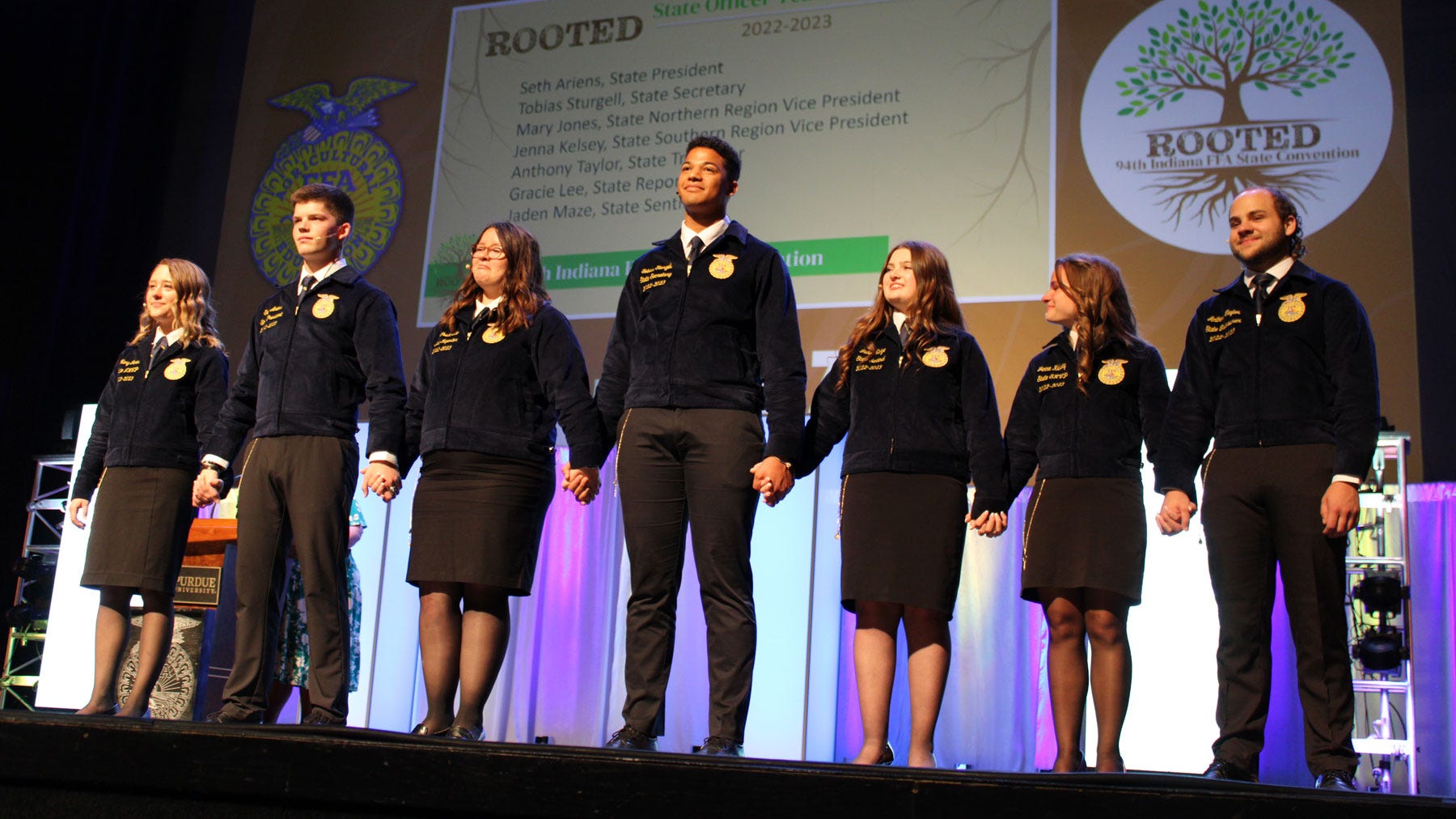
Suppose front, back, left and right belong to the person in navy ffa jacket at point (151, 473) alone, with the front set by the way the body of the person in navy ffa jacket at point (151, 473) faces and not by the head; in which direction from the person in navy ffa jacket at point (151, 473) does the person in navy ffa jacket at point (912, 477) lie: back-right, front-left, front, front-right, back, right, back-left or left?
left

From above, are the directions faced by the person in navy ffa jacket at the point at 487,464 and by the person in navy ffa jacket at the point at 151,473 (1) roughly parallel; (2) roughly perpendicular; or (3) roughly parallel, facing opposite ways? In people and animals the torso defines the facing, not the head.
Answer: roughly parallel

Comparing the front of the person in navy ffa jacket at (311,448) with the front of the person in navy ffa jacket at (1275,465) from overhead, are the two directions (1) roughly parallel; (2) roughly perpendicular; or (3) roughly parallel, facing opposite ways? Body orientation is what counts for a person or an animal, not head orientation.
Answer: roughly parallel

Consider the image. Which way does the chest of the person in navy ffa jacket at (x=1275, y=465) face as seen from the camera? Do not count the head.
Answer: toward the camera

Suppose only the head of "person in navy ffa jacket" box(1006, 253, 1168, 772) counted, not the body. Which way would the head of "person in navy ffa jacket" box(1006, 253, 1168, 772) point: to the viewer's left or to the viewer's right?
to the viewer's left

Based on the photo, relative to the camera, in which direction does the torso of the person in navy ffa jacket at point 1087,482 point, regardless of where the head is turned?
toward the camera

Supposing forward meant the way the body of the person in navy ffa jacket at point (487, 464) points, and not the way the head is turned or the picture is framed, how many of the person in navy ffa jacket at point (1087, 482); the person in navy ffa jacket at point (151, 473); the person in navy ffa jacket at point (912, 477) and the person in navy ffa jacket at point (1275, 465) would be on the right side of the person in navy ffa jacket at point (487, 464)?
1

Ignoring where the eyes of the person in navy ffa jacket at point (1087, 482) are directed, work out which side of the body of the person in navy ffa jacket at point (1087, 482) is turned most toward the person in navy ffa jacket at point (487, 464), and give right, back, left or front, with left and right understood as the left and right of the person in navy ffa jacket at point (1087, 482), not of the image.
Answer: right

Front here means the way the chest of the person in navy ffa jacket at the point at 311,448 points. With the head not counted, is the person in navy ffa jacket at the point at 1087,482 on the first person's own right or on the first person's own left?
on the first person's own left

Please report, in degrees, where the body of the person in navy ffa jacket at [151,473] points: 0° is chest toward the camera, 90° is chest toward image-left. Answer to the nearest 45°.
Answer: approximately 45°

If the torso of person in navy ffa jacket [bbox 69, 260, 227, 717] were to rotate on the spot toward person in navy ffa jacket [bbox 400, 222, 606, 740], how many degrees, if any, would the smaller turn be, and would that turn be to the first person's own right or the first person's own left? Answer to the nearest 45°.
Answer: approximately 90° to the first person's own left

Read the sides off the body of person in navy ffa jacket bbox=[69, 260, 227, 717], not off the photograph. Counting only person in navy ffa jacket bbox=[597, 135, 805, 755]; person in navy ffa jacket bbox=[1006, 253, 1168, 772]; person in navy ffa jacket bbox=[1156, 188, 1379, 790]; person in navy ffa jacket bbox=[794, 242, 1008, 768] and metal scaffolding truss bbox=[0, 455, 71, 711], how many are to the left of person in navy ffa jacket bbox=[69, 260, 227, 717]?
4
